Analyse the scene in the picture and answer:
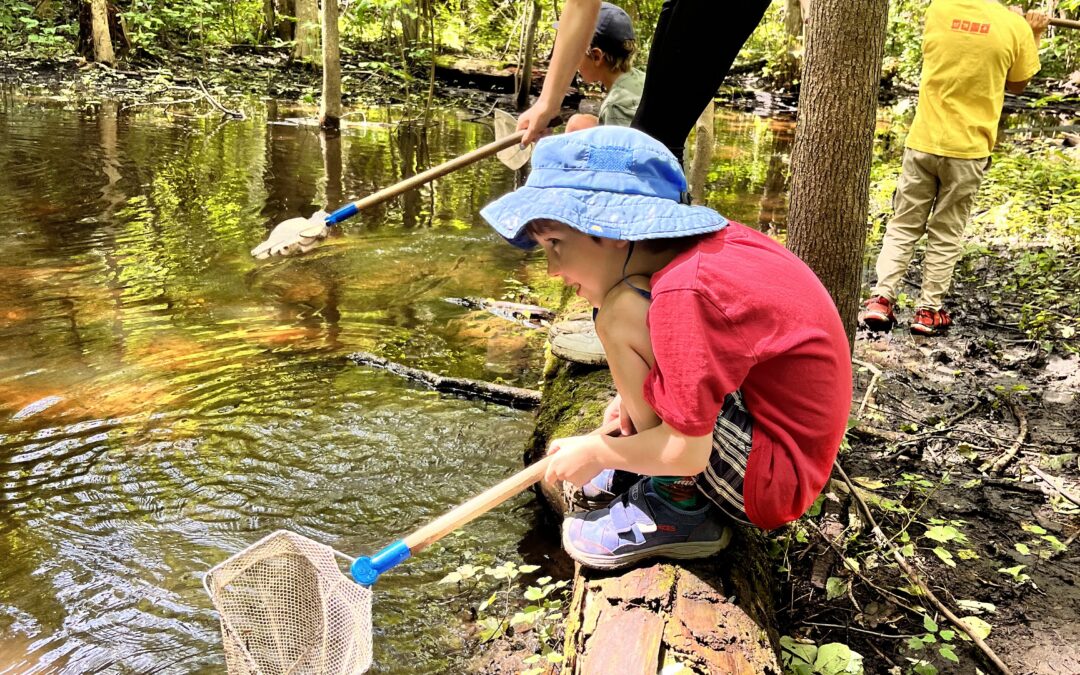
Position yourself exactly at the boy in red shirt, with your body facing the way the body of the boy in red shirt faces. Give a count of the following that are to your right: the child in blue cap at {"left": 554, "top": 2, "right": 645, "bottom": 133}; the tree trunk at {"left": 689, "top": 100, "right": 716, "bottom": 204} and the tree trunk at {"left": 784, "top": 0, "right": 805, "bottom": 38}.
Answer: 3

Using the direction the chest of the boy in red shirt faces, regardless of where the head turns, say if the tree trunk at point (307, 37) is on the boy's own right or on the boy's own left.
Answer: on the boy's own right

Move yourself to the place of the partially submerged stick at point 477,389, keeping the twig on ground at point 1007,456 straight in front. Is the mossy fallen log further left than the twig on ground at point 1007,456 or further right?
right

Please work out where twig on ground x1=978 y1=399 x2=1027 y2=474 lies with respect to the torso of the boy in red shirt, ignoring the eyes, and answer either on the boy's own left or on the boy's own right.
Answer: on the boy's own right

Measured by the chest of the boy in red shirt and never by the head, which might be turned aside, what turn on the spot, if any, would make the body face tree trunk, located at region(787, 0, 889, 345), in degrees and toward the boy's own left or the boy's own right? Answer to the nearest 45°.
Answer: approximately 90° to the boy's own right

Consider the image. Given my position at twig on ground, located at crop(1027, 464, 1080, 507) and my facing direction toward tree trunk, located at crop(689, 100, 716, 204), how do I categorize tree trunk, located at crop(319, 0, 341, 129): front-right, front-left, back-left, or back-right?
front-left

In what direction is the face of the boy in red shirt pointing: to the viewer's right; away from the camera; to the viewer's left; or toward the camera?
to the viewer's left

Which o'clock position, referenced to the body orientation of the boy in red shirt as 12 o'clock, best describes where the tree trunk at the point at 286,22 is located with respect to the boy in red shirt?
The tree trunk is roughly at 2 o'clock from the boy in red shirt.

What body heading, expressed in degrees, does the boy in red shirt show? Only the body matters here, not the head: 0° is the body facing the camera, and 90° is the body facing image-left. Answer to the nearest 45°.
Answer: approximately 90°

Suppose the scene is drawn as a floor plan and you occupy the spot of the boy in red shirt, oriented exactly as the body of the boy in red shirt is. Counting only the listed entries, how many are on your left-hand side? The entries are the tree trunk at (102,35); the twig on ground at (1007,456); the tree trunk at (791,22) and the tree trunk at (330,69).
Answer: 0

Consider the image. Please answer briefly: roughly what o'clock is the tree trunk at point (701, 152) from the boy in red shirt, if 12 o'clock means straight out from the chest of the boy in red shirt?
The tree trunk is roughly at 3 o'clock from the boy in red shirt.

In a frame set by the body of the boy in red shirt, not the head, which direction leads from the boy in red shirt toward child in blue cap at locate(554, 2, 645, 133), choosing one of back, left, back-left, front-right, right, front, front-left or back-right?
right

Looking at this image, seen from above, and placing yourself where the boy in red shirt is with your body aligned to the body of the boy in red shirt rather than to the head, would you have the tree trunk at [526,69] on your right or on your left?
on your right

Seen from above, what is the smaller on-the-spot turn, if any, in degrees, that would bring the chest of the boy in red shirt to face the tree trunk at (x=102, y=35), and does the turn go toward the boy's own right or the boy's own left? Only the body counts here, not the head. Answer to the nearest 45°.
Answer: approximately 45° to the boy's own right

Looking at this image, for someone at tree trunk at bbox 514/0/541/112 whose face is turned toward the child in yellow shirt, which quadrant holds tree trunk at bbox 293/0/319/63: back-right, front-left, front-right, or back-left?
back-right

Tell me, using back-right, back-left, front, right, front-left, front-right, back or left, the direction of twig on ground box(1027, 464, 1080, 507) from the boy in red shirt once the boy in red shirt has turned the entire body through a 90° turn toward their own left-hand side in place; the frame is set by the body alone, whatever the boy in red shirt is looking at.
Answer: back-left

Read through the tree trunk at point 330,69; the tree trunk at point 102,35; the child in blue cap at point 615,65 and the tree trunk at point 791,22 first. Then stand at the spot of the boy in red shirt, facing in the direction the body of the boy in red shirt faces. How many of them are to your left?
0

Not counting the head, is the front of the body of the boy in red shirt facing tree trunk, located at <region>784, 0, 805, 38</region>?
no
